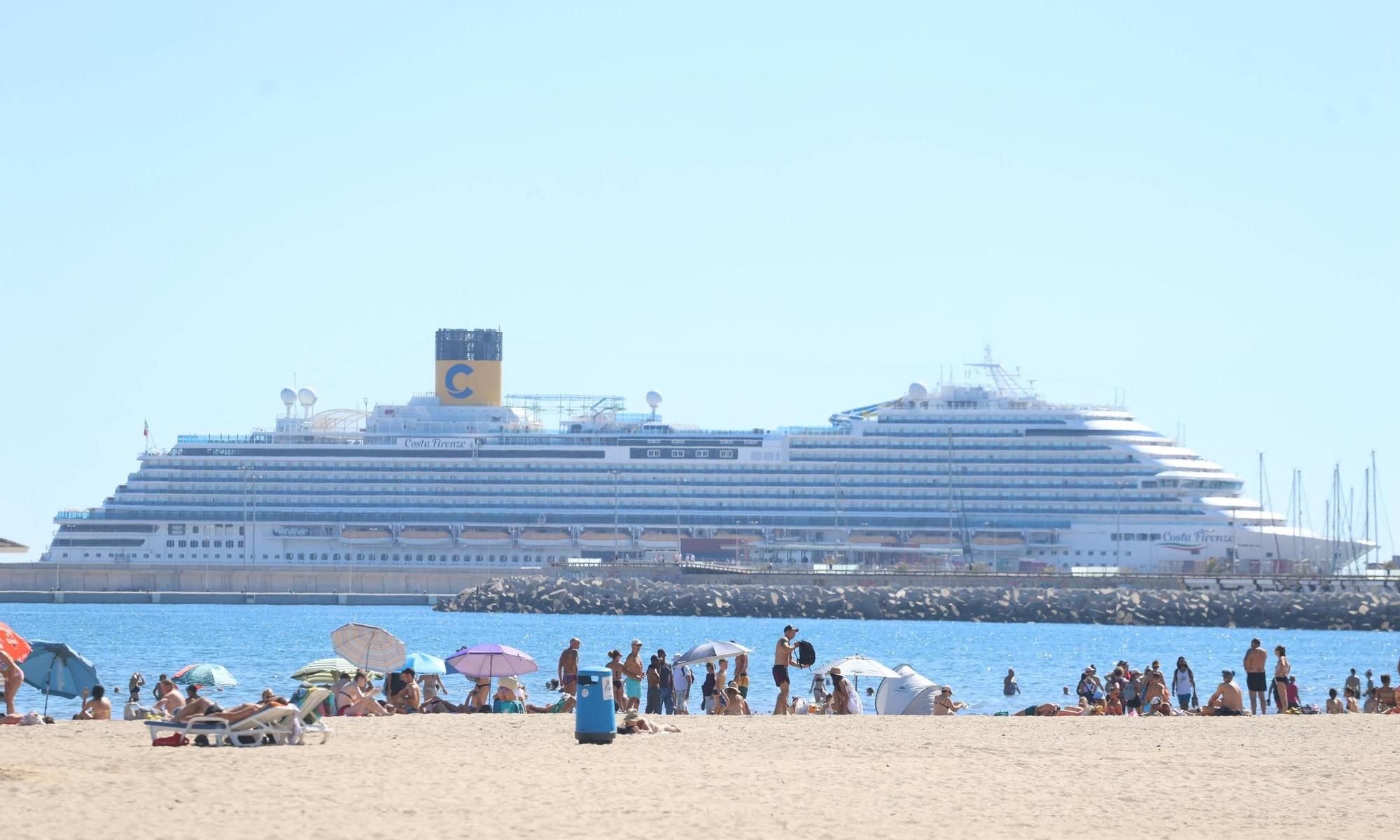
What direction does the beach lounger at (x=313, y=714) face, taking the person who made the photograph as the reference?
facing away from the viewer and to the left of the viewer

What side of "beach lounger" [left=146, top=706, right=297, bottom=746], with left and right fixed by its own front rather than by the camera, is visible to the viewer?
left

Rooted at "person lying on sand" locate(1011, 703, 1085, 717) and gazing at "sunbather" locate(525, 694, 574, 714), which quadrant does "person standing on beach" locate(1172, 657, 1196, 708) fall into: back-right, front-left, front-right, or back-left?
back-right

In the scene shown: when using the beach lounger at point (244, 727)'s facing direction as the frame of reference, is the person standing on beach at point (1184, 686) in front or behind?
behind

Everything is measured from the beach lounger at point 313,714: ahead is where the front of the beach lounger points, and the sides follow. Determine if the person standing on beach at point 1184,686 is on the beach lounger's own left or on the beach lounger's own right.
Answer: on the beach lounger's own right

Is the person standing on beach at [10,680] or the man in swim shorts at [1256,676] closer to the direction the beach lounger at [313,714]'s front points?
the person standing on beach

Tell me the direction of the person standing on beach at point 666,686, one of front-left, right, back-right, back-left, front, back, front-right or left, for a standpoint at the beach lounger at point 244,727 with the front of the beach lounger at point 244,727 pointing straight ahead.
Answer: back-right

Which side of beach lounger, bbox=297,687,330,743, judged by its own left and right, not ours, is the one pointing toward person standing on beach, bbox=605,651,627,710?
right
